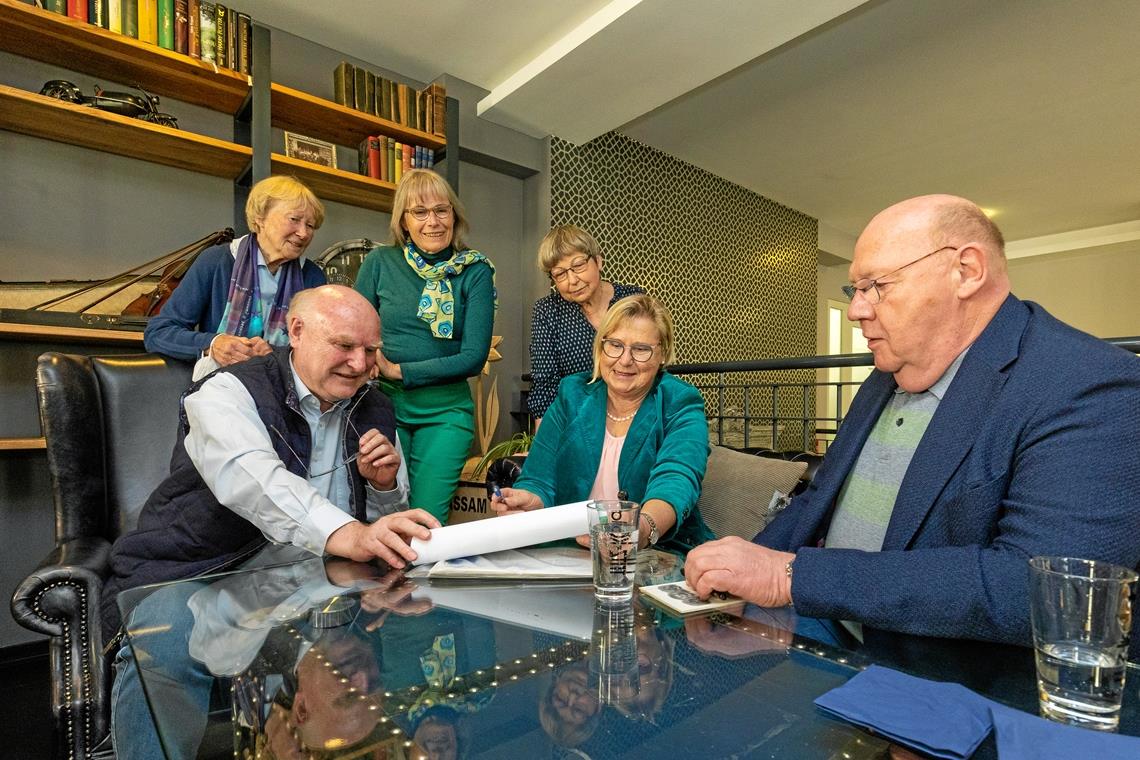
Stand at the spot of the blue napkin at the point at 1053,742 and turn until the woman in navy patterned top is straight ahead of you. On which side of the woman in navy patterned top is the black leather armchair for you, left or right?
left

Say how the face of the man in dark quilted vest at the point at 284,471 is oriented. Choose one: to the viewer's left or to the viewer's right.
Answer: to the viewer's right

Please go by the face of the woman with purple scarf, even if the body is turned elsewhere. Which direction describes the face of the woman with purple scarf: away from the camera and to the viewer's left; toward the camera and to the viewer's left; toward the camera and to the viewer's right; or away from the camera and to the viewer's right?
toward the camera and to the viewer's right

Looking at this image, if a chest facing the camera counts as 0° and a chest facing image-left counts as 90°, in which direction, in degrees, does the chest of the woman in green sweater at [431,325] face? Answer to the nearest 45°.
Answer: approximately 0°

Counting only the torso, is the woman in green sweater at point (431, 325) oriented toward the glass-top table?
yes

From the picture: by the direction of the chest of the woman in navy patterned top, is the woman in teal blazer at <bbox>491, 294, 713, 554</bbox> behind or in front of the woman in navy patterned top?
in front

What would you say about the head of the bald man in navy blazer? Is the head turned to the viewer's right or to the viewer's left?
to the viewer's left

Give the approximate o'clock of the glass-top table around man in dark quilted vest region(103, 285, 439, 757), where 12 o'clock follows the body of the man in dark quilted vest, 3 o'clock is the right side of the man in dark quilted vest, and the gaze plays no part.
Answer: The glass-top table is roughly at 1 o'clock from the man in dark quilted vest.
